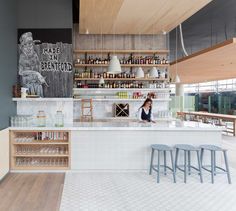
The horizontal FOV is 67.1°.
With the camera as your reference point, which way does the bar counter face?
facing the viewer

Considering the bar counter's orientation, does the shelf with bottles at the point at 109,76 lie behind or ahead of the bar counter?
behind

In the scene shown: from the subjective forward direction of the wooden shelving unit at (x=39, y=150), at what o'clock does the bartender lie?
The bartender is roughly at 9 o'clock from the wooden shelving unit.

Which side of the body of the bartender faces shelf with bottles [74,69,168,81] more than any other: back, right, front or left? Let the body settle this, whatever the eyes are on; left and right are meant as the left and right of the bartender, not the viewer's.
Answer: back

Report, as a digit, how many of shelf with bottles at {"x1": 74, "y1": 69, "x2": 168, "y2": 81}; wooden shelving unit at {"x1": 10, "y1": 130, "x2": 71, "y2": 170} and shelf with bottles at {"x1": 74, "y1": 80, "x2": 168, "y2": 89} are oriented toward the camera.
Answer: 3

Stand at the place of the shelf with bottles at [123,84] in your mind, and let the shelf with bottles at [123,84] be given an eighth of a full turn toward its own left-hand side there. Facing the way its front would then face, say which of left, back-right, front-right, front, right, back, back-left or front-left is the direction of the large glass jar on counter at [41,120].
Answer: right

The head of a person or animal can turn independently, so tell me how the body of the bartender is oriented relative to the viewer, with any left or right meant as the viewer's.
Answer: facing the viewer and to the right of the viewer
